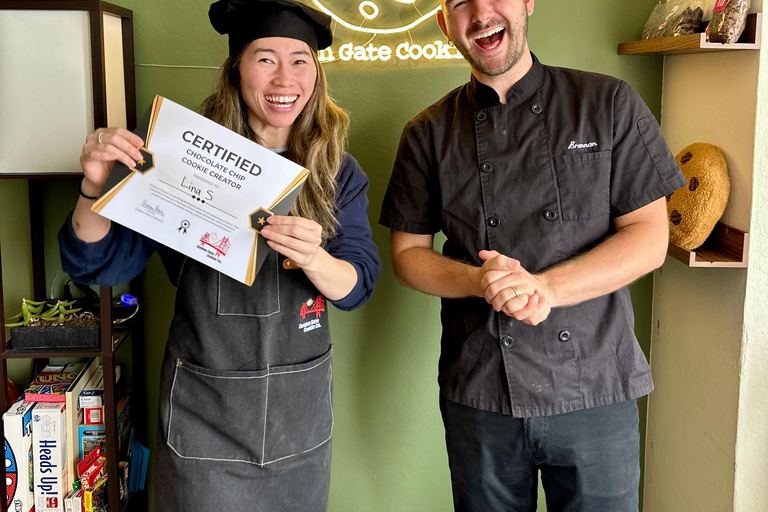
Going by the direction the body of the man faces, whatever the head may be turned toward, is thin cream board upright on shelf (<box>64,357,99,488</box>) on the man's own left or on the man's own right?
on the man's own right

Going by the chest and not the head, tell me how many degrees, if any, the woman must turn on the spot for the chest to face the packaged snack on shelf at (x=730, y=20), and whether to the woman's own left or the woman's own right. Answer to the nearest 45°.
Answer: approximately 90° to the woman's own left

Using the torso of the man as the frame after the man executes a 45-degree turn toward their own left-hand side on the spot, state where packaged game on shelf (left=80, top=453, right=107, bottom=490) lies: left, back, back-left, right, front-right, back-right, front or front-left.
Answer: back-right
